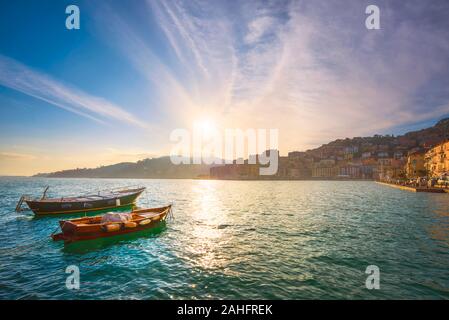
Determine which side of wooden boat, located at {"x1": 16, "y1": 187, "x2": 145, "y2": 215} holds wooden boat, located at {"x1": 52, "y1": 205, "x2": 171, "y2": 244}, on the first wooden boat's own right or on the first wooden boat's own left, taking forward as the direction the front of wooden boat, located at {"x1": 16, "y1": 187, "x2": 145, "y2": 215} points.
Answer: on the first wooden boat's own right

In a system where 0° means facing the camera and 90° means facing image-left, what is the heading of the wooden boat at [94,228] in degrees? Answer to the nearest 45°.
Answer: approximately 225°

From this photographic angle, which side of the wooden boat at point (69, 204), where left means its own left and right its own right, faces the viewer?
right

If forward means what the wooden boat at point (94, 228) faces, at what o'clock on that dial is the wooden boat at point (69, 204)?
the wooden boat at point (69, 204) is roughly at 10 o'clock from the wooden boat at point (94, 228).
